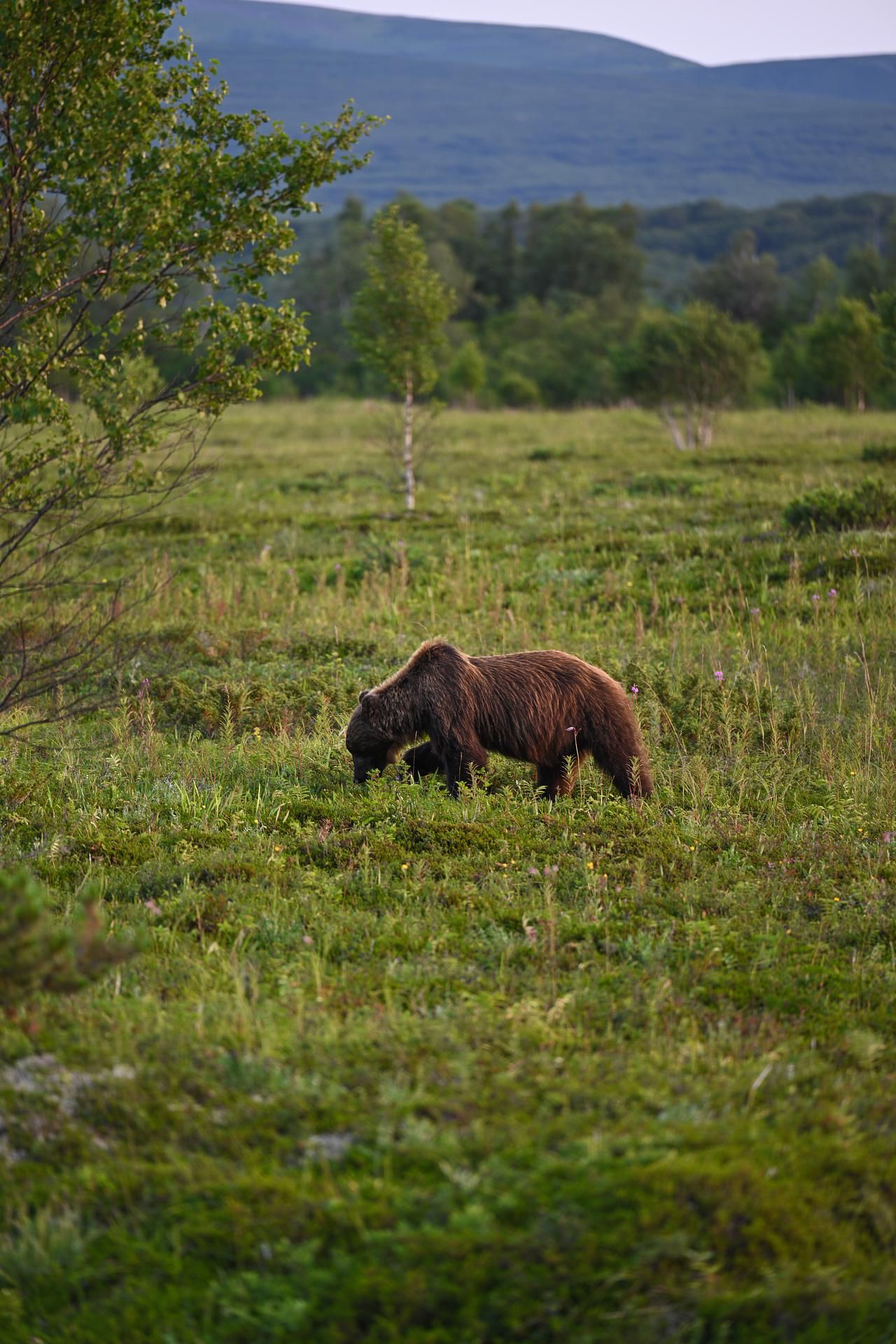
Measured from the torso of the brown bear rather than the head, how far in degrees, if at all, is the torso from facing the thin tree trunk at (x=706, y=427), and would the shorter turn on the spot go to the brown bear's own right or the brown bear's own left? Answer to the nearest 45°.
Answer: approximately 90° to the brown bear's own right

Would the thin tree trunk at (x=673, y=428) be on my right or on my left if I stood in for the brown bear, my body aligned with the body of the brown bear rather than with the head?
on my right

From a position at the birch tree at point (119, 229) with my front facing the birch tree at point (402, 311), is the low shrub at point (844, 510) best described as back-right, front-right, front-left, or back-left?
front-right

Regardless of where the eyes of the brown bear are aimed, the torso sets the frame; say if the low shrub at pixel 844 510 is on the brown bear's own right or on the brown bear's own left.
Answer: on the brown bear's own right

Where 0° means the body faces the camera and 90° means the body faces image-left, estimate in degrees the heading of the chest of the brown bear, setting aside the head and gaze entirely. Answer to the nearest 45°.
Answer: approximately 90°
